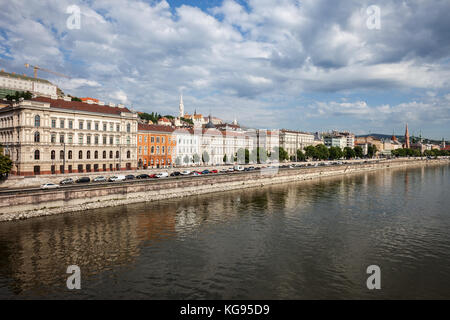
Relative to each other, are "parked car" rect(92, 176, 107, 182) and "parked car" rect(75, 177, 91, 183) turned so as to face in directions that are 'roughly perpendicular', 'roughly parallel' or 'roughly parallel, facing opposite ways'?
roughly parallel
